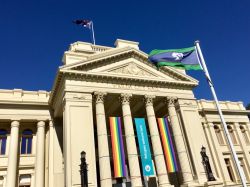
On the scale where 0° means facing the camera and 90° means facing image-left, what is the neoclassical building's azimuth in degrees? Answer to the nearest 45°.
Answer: approximately 315°
